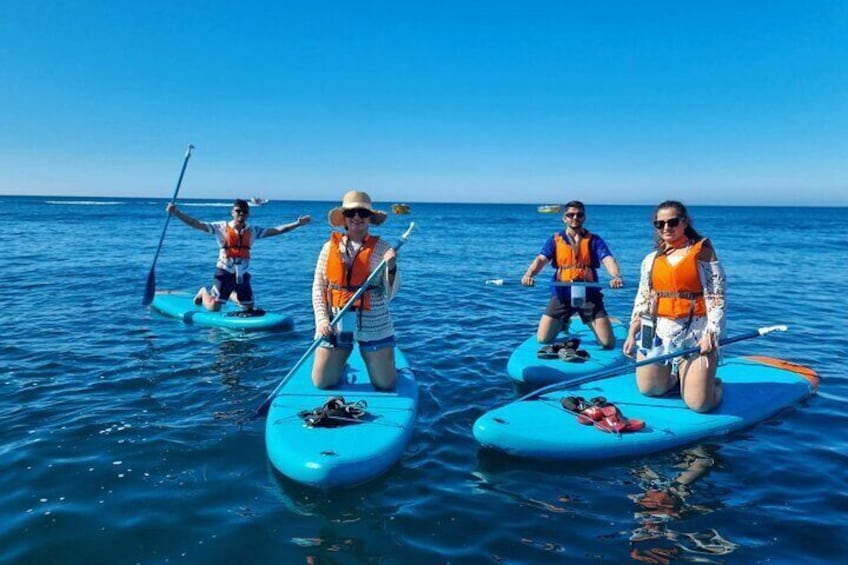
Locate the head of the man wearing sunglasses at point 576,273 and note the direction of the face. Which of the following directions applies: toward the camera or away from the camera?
toward the camera

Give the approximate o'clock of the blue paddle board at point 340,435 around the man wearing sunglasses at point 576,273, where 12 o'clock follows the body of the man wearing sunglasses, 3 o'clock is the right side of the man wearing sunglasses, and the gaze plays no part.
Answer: The blue paddle board is roughly at 1 o'clock from the man wearing sunglasses.

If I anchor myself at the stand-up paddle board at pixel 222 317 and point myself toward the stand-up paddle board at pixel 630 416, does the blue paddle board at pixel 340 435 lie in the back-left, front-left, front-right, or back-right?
front-right

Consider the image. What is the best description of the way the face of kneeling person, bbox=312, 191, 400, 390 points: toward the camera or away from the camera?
toward the camera

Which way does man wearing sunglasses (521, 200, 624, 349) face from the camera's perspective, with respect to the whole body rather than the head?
toward the camera

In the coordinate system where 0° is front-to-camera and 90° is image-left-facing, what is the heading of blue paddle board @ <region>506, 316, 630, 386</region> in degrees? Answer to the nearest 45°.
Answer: approximately 45°

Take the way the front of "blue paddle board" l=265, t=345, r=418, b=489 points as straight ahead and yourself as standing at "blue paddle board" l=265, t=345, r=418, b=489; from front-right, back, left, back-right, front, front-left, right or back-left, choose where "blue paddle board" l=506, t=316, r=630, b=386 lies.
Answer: back-left

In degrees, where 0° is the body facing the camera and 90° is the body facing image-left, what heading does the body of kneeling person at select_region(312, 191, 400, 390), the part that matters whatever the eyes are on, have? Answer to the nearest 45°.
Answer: approximately 0°

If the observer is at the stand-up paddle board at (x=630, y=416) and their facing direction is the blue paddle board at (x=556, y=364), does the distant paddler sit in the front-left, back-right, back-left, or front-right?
front-left

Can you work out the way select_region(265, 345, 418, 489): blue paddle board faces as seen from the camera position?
facing the viewer
